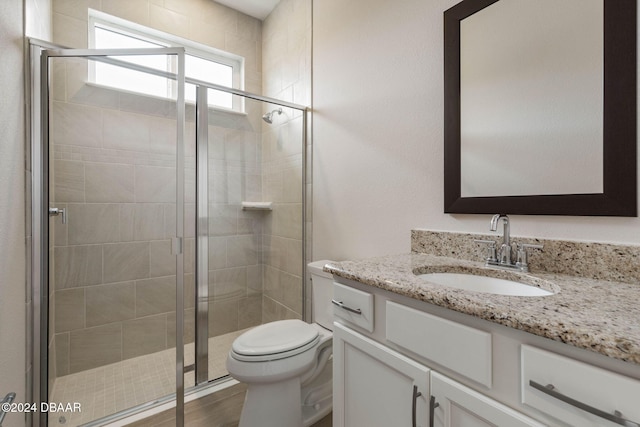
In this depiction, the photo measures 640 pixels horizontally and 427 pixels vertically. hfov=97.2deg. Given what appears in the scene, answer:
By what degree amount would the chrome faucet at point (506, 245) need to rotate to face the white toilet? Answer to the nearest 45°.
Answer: approximately 45° to its right

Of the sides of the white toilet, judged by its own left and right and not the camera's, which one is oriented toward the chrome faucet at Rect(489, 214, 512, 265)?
left

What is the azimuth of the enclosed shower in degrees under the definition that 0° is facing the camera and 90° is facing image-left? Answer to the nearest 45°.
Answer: approximately 315°

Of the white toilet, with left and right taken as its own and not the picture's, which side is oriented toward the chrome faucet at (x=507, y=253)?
left
